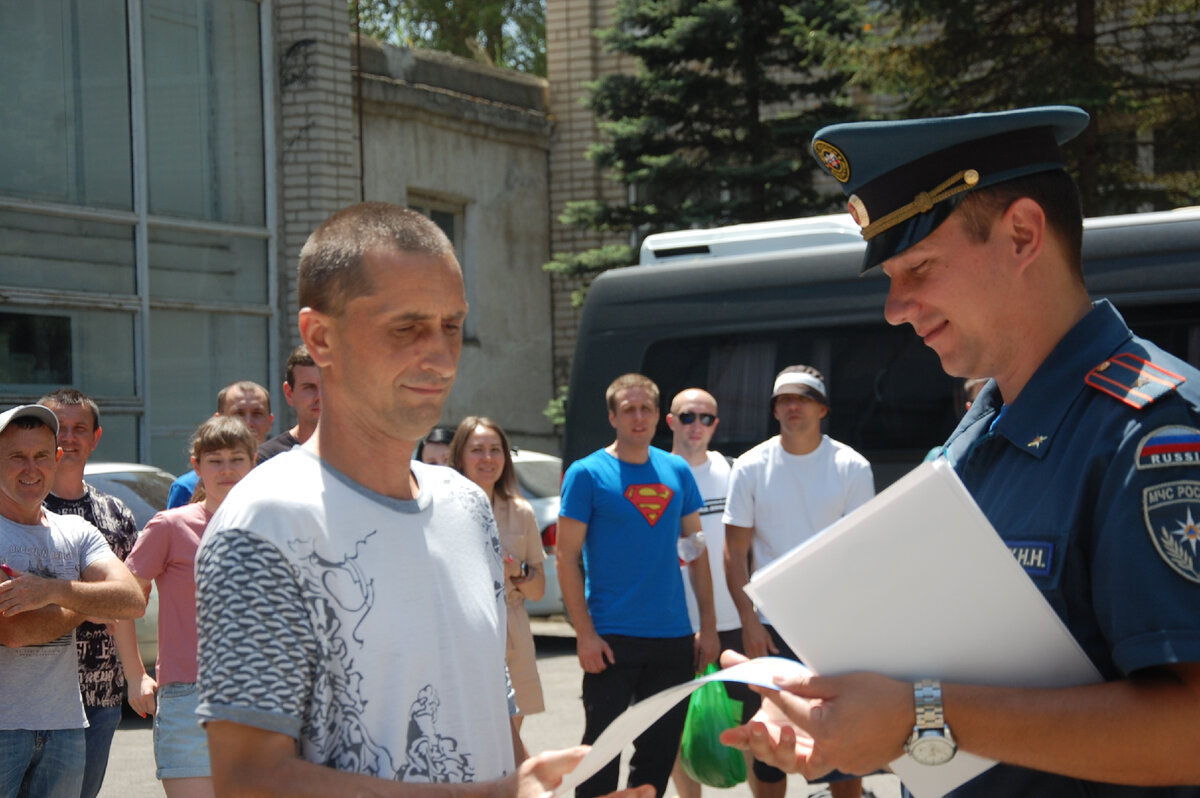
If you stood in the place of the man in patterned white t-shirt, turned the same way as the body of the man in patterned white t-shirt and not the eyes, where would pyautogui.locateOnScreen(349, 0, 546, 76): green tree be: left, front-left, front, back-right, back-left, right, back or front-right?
back-left

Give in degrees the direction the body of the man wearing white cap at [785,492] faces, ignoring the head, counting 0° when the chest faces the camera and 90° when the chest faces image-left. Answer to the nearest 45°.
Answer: approximately 0°

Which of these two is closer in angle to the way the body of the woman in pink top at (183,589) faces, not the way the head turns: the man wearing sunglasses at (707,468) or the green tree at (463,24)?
the man wearing sunglasses

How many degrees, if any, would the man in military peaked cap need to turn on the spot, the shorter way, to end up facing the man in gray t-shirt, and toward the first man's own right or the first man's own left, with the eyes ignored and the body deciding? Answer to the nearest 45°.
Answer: approximately 45° to the first man's own right

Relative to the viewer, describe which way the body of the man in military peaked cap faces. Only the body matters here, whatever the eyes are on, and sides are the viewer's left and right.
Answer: facing to the left of the viewer

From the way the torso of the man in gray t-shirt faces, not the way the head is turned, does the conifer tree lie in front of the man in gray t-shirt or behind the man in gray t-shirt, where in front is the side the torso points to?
behind

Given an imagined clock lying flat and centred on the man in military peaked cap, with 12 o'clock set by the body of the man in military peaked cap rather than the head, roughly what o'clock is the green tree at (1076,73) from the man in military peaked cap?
The green tree is roughly at 3 o'clock from the man in military peaked cap.

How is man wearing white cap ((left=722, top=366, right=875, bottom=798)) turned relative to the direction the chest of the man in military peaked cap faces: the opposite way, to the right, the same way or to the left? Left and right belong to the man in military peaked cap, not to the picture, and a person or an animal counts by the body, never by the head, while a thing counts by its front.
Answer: to the left

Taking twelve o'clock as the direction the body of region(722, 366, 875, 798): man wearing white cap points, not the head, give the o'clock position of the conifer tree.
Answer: The conifer tree is roughly at 6 o'clock from the man wearing white cap.
